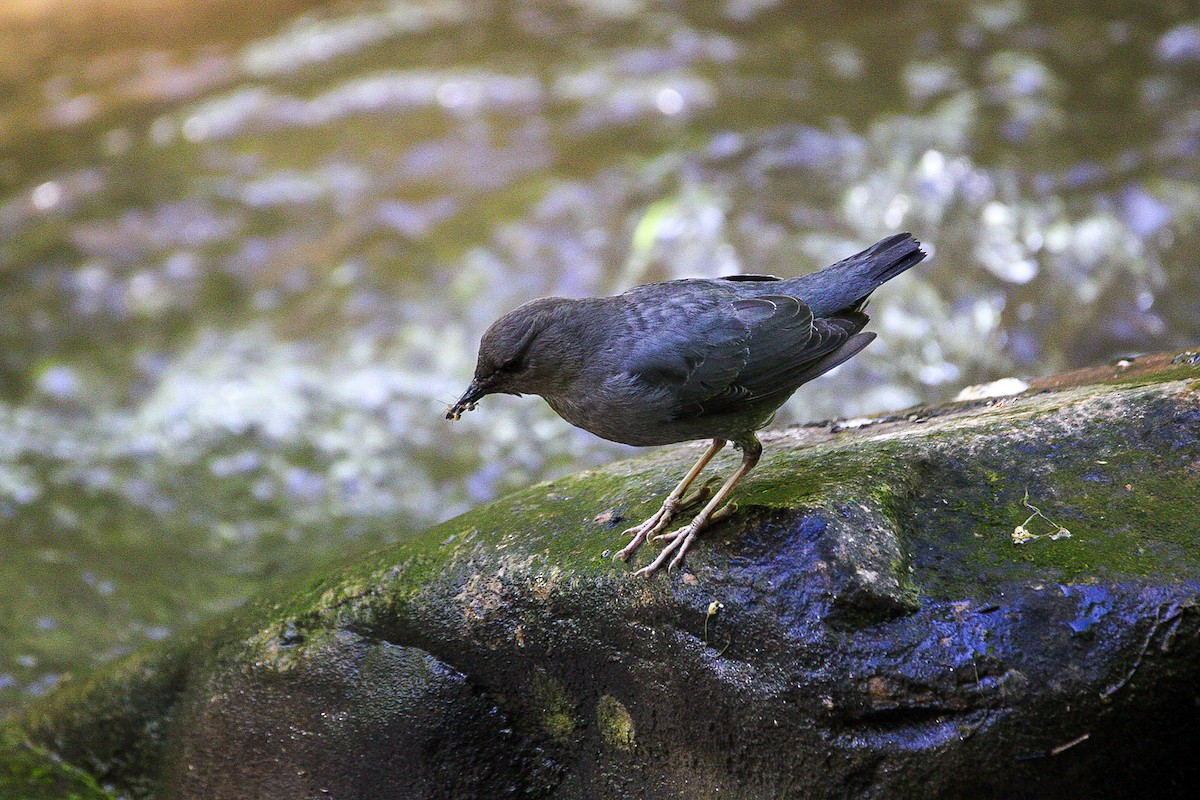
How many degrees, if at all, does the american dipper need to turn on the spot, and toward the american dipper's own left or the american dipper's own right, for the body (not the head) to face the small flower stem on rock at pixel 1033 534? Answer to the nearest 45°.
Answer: approximately 135° to the american dipper's own left

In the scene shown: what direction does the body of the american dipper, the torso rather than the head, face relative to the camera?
to the viewer's left
